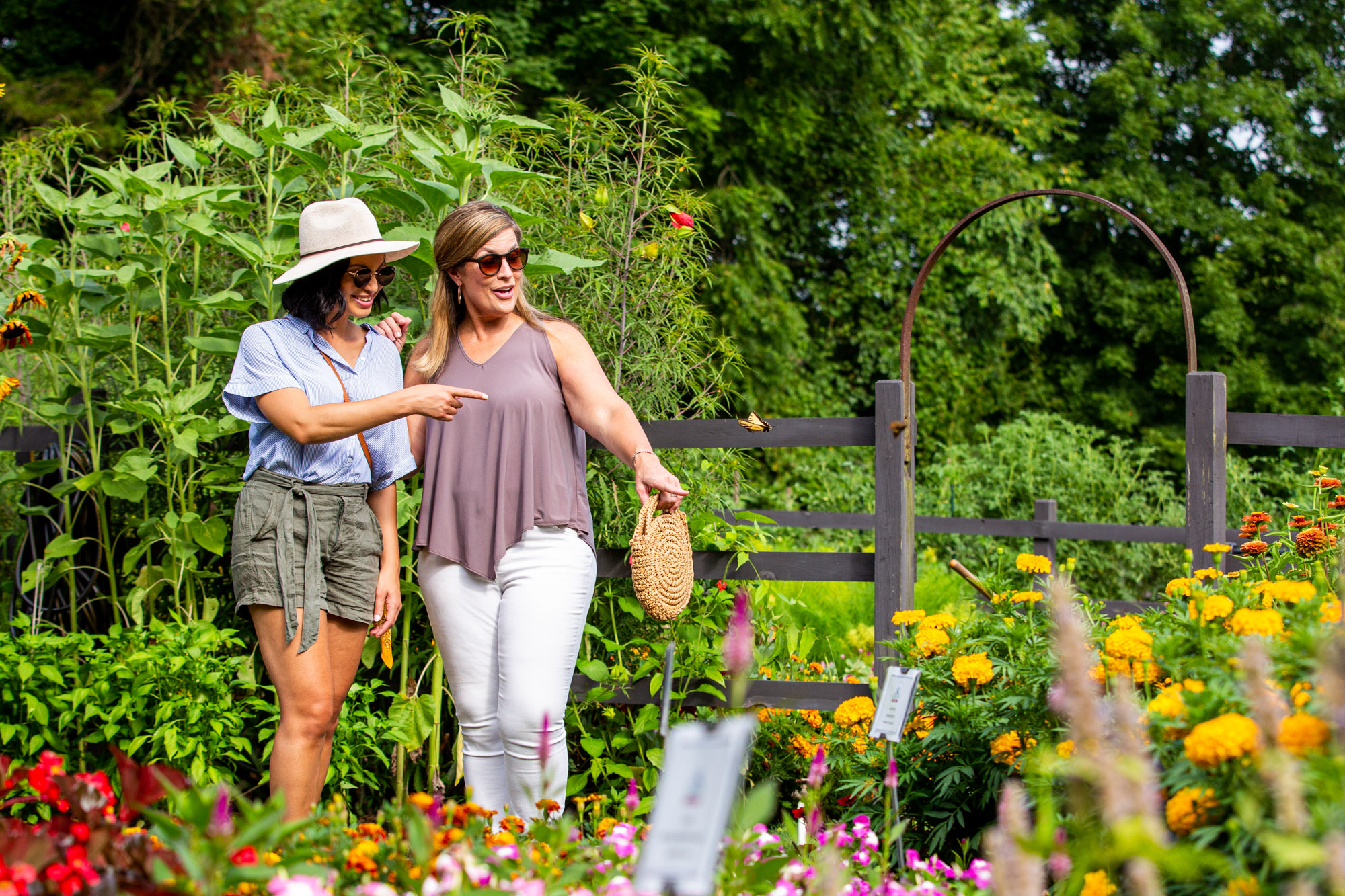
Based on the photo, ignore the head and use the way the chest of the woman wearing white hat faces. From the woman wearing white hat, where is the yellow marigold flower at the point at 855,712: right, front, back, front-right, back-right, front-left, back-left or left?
front-left

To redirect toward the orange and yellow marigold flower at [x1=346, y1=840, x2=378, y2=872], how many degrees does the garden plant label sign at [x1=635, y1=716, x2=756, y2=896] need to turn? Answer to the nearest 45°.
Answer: approximately 135° to its right

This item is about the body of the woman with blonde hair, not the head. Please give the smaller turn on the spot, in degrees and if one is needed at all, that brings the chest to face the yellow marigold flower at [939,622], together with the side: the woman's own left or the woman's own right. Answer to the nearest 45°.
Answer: approximately 90° to the woman's own left

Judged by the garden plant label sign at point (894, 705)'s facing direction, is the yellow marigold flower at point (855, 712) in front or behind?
behind

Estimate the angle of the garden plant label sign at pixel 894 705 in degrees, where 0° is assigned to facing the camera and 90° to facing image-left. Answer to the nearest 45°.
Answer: approximately 0°

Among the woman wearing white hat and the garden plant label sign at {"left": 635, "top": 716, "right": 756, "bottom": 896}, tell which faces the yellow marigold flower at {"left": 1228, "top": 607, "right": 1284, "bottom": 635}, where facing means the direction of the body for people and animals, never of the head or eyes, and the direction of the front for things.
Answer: the woman wearing white hat

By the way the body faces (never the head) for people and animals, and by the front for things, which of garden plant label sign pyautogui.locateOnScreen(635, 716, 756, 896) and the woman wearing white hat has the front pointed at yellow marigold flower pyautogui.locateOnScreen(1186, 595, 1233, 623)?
the woman wearing white hat

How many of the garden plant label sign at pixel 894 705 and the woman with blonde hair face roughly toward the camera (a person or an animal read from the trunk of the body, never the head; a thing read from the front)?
2
